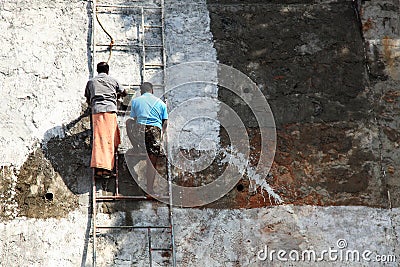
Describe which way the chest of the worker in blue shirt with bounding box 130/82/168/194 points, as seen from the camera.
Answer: away from the camera
